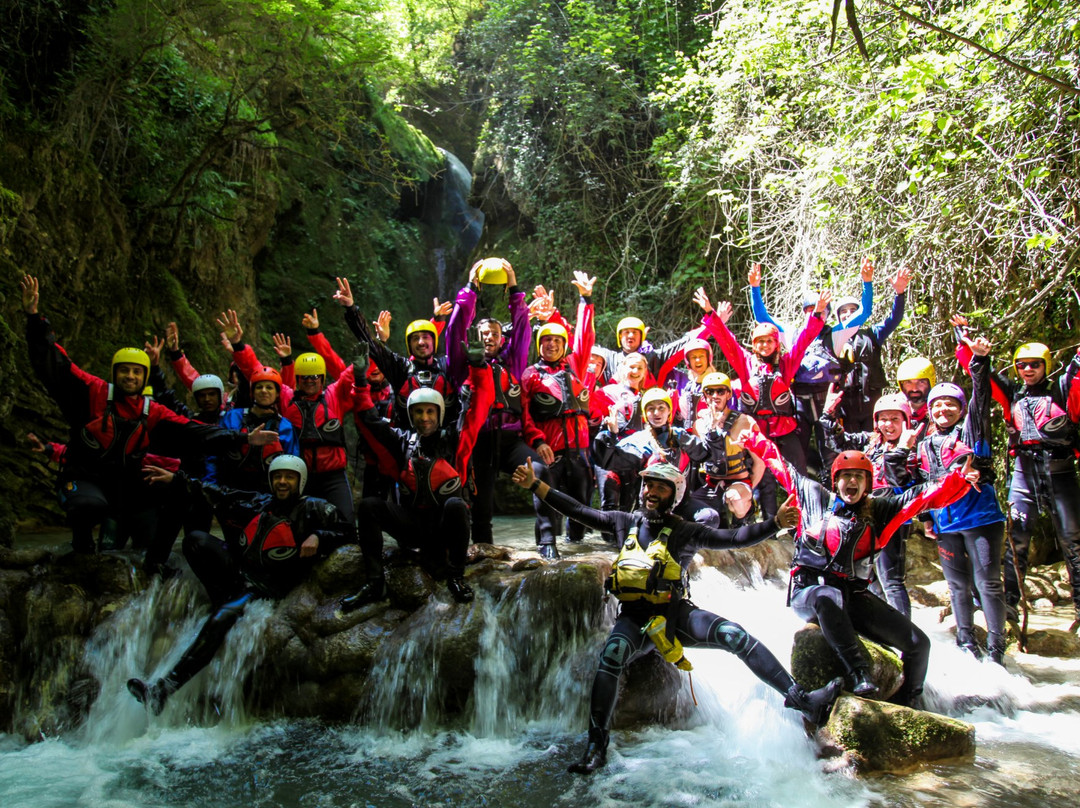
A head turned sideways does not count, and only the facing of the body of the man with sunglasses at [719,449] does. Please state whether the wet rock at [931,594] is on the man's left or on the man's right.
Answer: on the man's left

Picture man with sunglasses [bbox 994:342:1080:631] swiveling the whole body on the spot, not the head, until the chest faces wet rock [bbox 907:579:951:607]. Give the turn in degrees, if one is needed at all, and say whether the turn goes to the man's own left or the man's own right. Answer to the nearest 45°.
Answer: approximately 135° to the man's own right

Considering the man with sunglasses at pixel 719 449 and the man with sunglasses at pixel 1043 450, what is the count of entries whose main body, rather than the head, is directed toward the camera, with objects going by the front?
2

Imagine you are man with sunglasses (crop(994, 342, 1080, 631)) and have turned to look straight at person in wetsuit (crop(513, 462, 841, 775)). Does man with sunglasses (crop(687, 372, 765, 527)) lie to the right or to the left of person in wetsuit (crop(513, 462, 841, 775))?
right

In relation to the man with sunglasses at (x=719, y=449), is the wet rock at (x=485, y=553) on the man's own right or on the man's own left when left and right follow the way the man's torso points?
on the man's own right

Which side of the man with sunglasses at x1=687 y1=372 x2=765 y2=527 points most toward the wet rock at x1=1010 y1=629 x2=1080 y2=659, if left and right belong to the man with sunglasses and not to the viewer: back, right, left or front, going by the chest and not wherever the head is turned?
left

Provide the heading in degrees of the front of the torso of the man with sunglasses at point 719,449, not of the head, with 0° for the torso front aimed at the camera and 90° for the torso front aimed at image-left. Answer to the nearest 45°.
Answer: approximately 0°
